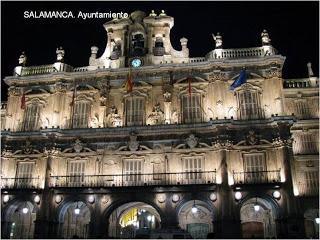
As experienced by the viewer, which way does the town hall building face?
facing the viewer
